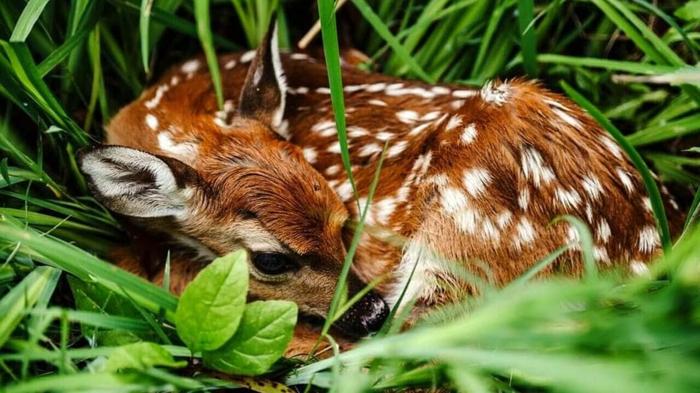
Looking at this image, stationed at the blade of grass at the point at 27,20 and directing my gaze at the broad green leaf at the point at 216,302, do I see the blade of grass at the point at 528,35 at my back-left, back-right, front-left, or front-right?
front-left

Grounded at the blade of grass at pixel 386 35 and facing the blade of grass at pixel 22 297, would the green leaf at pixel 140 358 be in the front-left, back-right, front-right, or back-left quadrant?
front-left

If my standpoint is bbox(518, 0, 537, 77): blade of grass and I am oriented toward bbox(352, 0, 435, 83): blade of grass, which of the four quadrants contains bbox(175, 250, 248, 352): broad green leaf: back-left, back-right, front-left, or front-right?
front-left

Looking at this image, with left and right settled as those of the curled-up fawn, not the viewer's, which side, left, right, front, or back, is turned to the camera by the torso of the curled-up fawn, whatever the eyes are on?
left

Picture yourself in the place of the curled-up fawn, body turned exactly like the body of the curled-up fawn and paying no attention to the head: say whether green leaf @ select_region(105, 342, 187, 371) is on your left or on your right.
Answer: on your left

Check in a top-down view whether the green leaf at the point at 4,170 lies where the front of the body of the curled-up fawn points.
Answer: yes

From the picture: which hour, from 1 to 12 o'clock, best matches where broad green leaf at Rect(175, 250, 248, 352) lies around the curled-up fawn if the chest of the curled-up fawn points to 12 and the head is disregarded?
The broad green leaf is roughly at 10 o'clock from the curled-up fawn.
